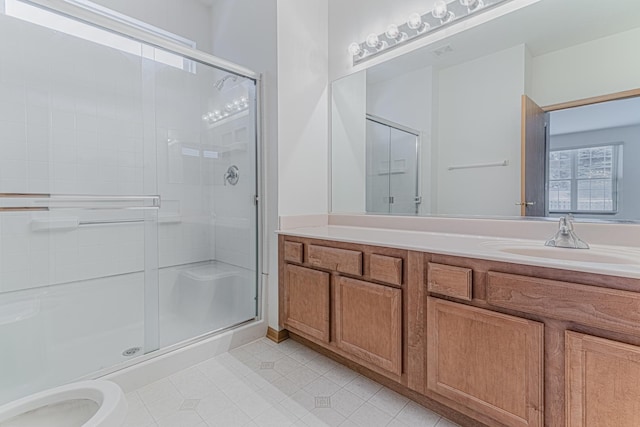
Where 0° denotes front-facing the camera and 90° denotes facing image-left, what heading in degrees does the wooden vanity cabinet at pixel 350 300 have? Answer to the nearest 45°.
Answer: approximately 45°

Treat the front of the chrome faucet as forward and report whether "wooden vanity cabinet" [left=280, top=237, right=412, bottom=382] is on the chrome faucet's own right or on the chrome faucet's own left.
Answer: on the chrome faucet's own right

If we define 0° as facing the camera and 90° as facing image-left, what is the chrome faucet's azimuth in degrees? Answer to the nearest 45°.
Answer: approximately 0°

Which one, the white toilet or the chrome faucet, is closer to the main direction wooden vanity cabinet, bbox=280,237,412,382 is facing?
the white toilet
